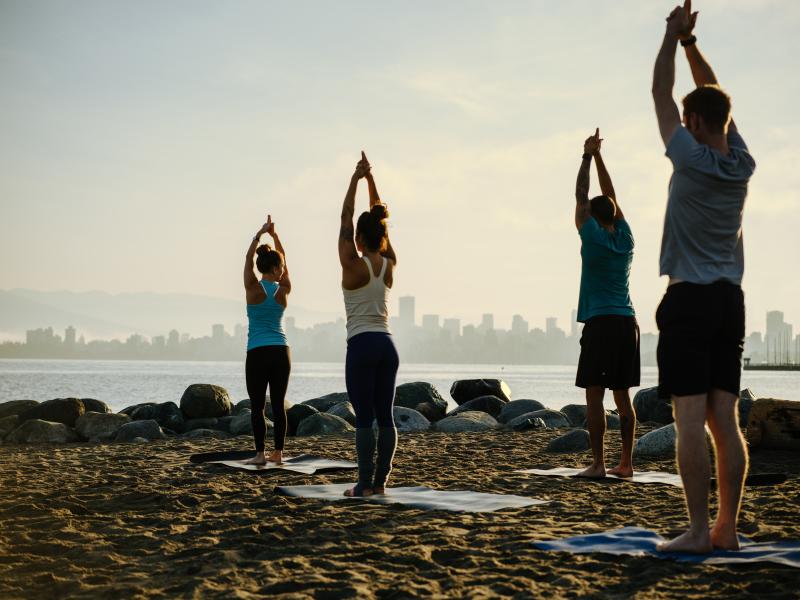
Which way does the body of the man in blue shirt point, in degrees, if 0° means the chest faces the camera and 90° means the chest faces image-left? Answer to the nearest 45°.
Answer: approximately 135°

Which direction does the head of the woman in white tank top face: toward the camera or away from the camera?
away from the camera

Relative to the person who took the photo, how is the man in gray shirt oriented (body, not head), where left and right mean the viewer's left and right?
facing away from the viewer and to the left of the viewer

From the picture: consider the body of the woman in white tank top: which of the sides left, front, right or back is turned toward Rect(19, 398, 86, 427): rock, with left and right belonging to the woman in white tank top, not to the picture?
front

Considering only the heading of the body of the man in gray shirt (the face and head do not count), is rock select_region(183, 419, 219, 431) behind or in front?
in front

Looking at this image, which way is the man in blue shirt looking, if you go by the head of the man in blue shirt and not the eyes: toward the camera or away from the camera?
away from the camera

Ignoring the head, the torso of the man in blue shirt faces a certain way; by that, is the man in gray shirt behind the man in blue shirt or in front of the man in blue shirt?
behind

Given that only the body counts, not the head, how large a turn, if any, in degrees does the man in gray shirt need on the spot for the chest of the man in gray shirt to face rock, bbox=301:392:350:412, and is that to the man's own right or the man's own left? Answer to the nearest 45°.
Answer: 0° — they already face it

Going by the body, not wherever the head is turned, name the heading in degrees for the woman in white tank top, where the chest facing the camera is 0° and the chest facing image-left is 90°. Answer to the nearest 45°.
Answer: approximately 135°

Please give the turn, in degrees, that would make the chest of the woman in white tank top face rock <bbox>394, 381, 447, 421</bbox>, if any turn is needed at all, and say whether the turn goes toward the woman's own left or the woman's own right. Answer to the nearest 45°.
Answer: approximately 45° to the woman's own right

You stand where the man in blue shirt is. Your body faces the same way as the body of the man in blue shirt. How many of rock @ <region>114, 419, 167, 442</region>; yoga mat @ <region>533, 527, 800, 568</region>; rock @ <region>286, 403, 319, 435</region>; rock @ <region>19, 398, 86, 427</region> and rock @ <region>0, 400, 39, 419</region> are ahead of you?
4

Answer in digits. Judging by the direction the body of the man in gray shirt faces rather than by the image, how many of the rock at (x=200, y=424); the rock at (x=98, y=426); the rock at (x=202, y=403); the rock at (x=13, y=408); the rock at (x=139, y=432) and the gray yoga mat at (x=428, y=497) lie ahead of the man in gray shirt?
6

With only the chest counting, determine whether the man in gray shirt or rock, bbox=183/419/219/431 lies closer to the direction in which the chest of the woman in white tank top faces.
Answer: the rock

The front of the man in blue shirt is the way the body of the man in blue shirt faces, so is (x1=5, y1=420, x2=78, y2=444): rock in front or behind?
in front
